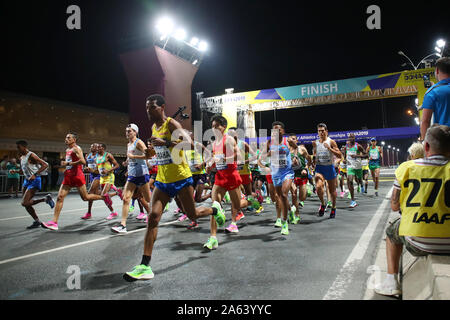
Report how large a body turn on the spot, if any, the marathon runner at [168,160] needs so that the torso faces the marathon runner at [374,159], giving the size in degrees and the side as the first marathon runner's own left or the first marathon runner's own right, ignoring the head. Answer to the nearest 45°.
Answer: approximately 180°

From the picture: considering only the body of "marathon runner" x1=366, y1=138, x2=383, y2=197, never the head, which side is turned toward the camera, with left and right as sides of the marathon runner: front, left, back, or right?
front

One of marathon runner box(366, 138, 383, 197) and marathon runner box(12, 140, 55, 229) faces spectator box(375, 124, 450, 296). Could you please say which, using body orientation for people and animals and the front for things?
marathon runner box(366, 138, 383, 197)

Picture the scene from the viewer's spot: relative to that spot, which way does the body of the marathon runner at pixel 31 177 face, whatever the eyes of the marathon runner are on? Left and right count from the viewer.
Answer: facing to the left of the viewer

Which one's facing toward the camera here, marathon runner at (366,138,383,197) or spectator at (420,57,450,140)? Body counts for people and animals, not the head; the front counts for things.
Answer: the marathon runner

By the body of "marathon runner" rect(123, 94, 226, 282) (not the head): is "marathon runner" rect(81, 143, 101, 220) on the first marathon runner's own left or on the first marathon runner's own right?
on the first marathon runner's own right

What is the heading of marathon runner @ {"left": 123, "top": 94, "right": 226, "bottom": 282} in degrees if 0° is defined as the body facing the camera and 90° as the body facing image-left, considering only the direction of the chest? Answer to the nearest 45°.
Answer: approximately 45°

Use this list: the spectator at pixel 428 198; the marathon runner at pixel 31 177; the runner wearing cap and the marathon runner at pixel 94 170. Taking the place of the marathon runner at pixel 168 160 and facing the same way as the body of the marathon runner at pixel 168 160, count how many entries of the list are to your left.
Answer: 1

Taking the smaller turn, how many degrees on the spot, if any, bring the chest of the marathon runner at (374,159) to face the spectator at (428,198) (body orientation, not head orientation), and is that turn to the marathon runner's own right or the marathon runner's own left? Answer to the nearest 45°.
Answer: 0° — they already face them

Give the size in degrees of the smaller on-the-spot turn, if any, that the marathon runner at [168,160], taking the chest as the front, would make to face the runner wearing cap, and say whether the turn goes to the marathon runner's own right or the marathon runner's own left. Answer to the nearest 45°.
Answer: approximately 135° to the marathon runner's own right

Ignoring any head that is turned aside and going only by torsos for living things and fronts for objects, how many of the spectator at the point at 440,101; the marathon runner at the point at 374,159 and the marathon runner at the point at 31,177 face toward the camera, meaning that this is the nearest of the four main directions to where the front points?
1

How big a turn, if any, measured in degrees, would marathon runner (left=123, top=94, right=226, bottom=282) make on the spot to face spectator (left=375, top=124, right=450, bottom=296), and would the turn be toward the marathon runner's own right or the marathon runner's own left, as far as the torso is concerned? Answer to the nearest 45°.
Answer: approximately 90° to the marathon runner's own left

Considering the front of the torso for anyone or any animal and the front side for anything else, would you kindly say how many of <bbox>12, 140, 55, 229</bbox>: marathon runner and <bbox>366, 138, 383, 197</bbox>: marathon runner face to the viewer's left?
1

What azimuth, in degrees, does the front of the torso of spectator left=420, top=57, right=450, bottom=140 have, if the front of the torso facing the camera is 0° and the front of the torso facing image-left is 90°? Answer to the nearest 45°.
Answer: approximately 135°

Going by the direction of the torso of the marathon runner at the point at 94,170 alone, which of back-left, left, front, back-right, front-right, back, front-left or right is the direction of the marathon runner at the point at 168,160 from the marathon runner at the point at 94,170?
front-left
